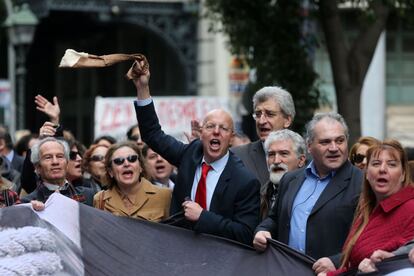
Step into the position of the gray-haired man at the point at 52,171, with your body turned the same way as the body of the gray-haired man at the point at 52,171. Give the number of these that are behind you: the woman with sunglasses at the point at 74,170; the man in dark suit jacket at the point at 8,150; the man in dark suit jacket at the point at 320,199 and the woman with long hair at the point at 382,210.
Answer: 2

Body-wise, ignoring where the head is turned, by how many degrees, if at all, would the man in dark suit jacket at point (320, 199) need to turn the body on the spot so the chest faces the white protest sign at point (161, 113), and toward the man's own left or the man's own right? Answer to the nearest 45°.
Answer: approximately 135° to the man's own right

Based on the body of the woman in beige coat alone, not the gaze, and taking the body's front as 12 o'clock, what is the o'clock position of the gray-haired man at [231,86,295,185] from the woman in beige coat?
The gray-haired man is roughly at 9 o'clock from the woman in beige coat.

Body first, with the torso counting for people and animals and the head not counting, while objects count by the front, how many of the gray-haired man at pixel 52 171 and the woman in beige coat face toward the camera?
2

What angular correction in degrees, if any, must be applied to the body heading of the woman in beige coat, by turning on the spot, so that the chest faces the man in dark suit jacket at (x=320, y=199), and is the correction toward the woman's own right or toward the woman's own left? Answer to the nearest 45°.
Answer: approximately 45° to the woman's own left

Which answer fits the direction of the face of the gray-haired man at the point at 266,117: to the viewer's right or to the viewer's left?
to the viewer's left

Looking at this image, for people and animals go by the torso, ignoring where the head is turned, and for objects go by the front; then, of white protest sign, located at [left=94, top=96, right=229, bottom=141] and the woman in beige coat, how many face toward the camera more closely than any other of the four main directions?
2

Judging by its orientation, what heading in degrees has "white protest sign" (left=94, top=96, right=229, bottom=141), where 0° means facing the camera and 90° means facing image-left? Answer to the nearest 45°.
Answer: approximately 0°

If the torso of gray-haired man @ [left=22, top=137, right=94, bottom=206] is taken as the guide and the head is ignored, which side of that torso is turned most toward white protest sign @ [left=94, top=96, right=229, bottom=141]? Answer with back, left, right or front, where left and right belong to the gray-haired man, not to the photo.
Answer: back

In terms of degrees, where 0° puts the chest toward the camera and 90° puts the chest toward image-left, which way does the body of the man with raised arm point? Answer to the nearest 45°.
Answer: approximately 45°

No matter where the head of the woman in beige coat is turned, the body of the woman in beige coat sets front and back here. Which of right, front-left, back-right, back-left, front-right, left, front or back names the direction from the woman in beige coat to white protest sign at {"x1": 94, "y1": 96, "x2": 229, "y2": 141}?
back

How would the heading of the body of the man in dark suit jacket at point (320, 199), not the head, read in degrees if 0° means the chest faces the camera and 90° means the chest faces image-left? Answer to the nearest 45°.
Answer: approximately 45°
